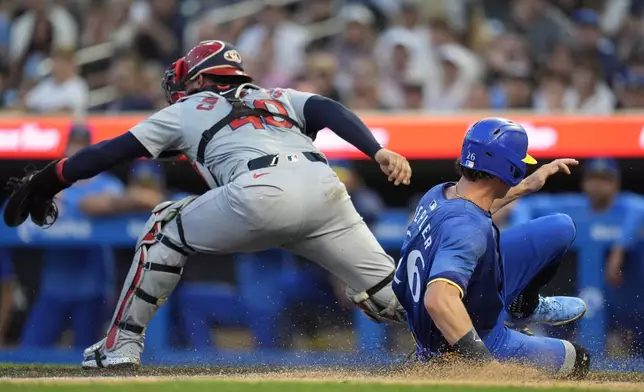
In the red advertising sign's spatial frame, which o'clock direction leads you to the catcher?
The catcher is roughly at 1 o'clock from the red advertising sign.

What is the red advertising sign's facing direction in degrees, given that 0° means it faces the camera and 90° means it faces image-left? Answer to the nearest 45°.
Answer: approximately 0°

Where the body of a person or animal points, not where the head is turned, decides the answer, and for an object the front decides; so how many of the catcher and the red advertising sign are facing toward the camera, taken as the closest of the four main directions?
1

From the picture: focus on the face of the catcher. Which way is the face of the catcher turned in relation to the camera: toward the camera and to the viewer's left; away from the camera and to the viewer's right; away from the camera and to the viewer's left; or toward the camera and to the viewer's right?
away from the camera and to the viewer's left

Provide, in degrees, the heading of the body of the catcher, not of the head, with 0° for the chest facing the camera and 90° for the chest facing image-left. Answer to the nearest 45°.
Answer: approximately 135°
